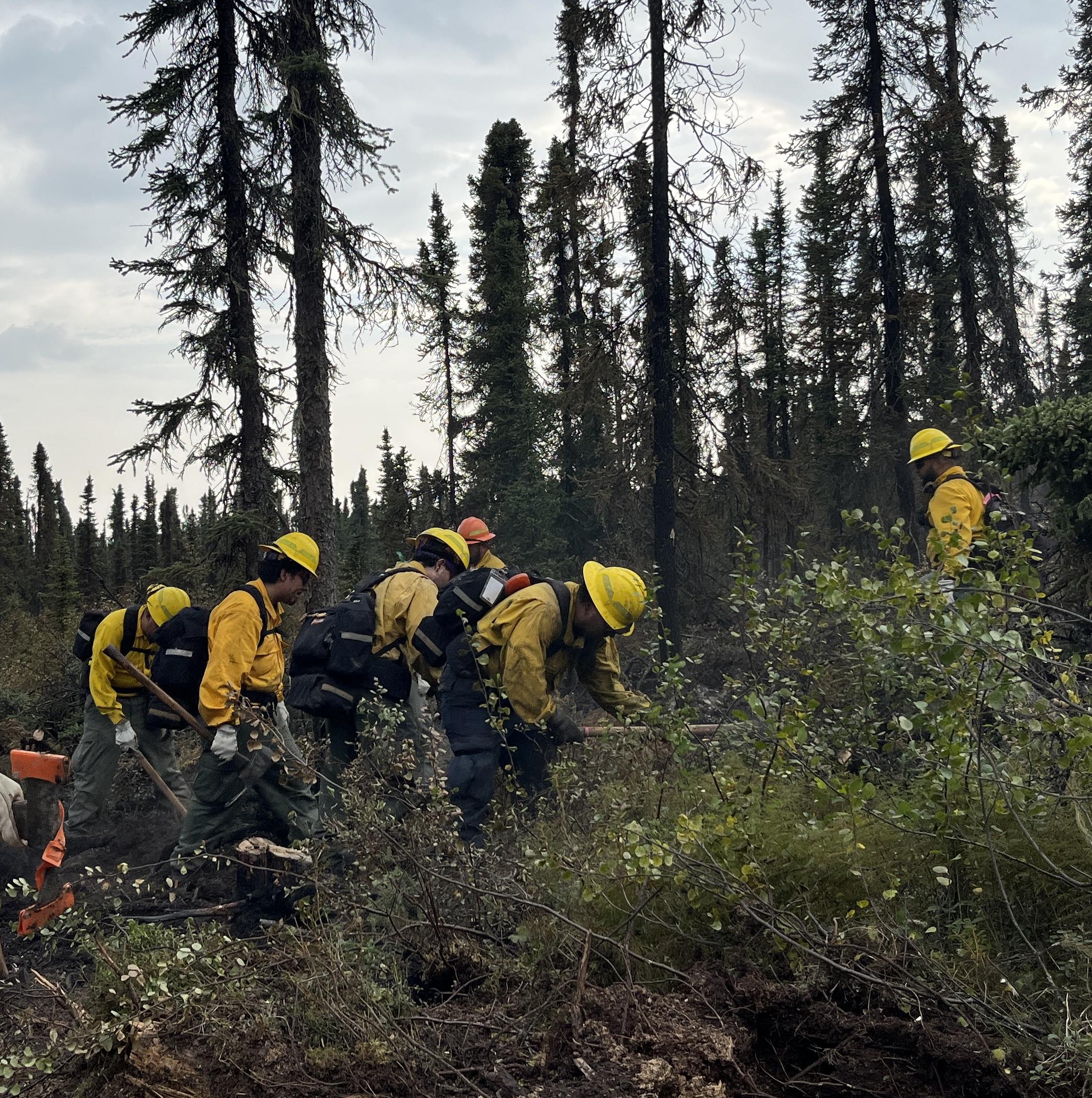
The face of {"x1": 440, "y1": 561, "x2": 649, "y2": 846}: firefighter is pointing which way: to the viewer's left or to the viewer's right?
to the viewer's right

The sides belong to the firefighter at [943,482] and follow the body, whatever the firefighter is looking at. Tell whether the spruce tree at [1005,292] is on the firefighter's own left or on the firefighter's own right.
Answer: on the firefighter's own right

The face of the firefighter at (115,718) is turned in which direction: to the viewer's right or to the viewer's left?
to the viewer's right

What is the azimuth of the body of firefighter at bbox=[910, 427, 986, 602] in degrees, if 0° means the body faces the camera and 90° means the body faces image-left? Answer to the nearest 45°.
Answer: approximately 90°

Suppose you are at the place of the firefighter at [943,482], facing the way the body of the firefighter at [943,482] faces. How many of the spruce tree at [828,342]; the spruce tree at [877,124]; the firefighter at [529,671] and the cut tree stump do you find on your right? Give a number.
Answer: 2

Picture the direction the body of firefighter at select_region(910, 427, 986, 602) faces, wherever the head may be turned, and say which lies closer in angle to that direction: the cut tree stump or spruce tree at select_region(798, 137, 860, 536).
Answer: the cut tree stump
